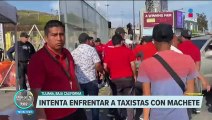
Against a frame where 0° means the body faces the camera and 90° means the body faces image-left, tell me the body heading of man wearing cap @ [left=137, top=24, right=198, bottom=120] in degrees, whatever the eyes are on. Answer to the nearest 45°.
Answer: approximately 180°

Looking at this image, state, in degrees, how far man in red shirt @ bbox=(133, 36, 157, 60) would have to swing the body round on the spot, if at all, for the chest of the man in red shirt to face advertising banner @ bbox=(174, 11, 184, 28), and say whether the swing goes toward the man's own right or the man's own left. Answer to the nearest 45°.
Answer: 0° — they already face it

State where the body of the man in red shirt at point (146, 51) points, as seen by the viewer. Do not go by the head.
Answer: away from the camera

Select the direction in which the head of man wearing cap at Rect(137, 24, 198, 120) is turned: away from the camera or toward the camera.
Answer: away from the camera

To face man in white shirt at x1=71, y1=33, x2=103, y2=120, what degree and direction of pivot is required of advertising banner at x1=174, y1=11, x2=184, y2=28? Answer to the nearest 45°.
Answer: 0° — it already faces them

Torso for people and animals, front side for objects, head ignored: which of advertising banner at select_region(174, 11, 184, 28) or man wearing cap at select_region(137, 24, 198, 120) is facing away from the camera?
the man wearing cap

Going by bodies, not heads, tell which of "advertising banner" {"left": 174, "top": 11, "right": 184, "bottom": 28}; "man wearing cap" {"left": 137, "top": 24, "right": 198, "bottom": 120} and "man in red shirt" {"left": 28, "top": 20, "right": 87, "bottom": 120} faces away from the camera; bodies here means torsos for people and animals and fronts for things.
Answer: the man wearing cap
